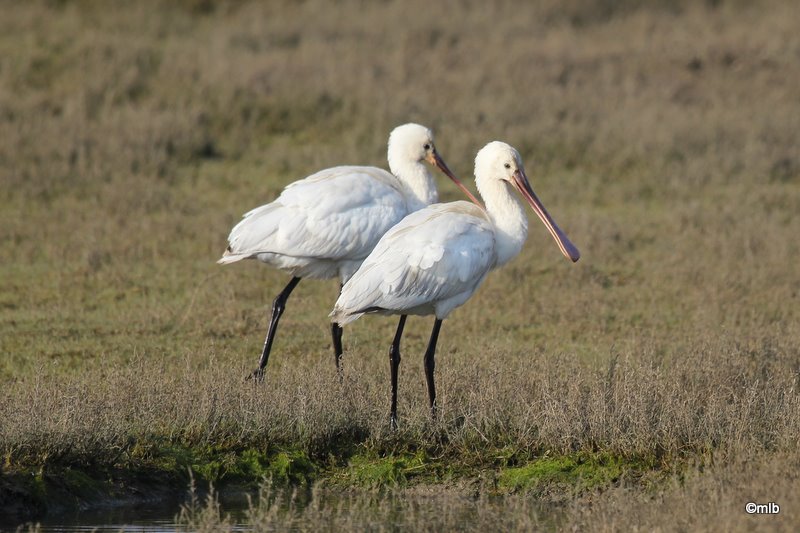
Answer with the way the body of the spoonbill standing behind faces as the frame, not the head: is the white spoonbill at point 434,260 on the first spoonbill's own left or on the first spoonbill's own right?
on the first spoonbill's own right

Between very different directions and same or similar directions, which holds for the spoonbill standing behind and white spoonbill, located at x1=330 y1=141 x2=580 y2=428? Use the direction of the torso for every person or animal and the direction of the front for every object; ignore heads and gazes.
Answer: same or similar directions

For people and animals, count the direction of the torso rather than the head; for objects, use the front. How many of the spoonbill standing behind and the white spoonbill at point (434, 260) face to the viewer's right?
2

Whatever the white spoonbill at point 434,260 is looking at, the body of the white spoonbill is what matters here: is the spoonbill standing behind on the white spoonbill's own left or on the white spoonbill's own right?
on the white spoonbill's own left

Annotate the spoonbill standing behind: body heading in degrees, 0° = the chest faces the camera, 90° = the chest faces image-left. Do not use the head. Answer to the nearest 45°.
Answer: approximately 270°

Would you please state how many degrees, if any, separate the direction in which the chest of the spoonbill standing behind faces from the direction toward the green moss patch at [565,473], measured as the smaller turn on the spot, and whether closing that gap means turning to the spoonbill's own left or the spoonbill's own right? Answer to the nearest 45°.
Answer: approximately 45° to the spoonbill's own right

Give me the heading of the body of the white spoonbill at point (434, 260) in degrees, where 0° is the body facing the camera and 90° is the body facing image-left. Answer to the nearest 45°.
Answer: approximately 270°
